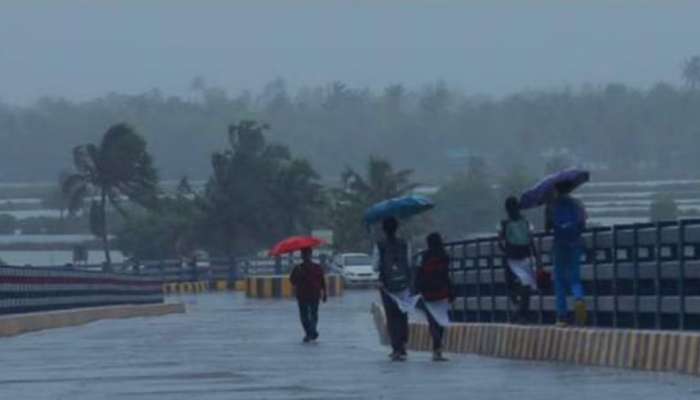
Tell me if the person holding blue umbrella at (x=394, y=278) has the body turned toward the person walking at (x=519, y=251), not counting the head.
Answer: no

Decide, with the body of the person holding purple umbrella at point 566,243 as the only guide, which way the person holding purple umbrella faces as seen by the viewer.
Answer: away from the camera

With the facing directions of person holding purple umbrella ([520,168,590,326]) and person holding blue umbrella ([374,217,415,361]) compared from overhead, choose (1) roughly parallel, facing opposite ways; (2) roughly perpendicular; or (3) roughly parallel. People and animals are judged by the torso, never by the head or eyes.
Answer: roughly parallel

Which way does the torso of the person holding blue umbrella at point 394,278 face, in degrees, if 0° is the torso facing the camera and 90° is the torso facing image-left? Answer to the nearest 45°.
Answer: approximately 180°

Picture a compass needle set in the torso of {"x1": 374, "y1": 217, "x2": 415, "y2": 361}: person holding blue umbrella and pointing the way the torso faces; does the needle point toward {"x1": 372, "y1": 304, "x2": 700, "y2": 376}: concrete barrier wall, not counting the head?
no

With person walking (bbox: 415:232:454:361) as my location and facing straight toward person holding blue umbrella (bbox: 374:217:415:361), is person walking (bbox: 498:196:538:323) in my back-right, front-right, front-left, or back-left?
back-right

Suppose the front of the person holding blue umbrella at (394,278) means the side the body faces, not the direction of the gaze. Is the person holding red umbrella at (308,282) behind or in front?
in front
